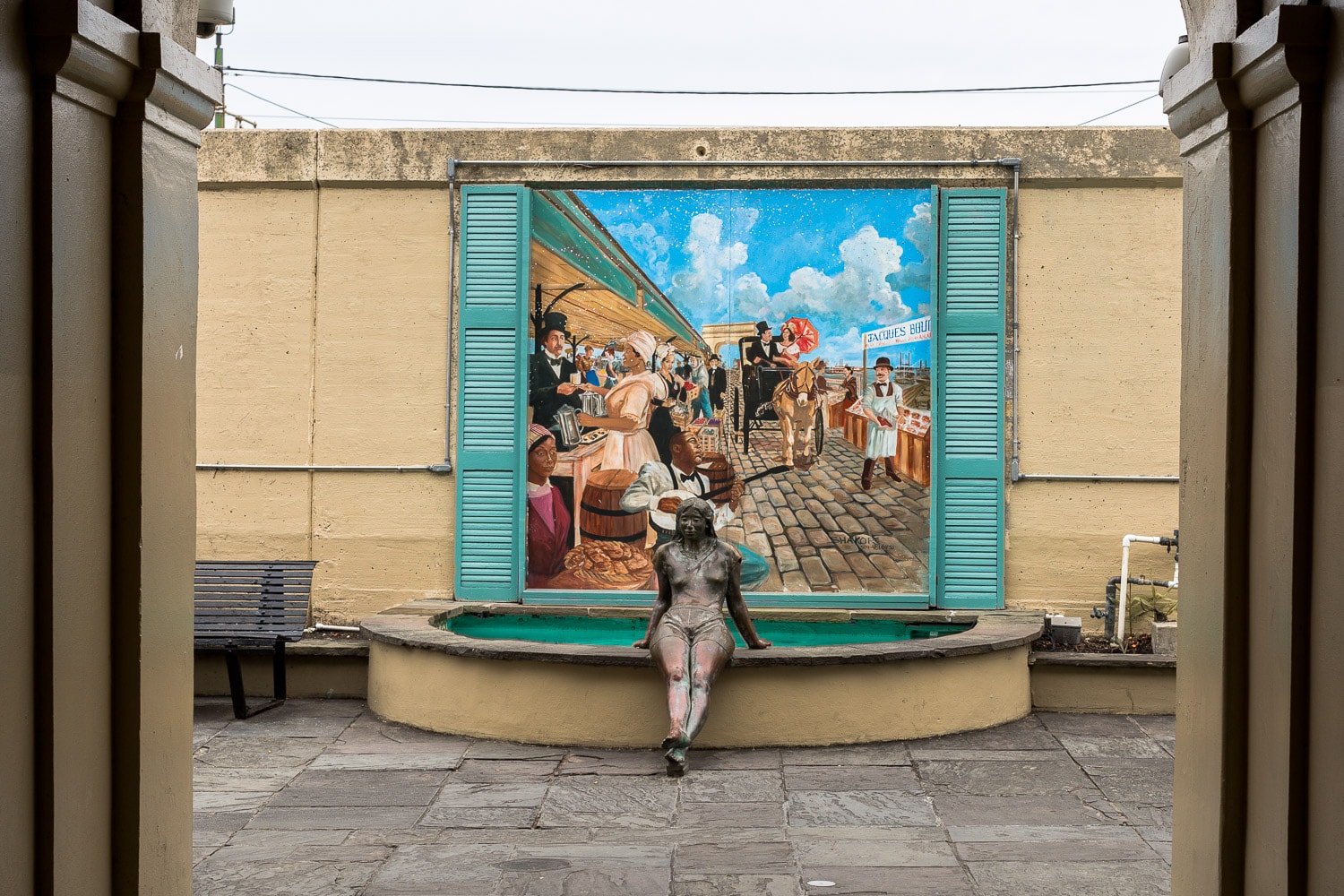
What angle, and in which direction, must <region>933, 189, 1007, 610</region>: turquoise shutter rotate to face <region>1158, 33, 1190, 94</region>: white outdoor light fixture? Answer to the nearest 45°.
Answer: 0° — it already faces it

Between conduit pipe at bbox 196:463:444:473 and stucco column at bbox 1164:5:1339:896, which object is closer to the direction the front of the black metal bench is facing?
the stucco column

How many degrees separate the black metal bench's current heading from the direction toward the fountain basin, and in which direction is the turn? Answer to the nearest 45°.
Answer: approximately 90° to its left

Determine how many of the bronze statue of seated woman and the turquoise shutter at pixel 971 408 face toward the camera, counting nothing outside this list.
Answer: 2

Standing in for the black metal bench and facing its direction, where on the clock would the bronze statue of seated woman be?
The bronze statue of seated woman is roughly at 9 o'clock from the black metal bench.

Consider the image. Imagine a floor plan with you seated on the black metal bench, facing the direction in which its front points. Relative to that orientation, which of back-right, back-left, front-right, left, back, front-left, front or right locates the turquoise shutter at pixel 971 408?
back-left

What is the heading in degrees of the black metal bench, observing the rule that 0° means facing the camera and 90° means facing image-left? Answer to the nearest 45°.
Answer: approximately 45°

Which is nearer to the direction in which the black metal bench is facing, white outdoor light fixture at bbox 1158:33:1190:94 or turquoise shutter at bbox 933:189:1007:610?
the white outdoor light fixture

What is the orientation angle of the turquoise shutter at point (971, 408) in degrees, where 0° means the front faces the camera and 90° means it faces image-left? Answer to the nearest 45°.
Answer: approximately 0°
